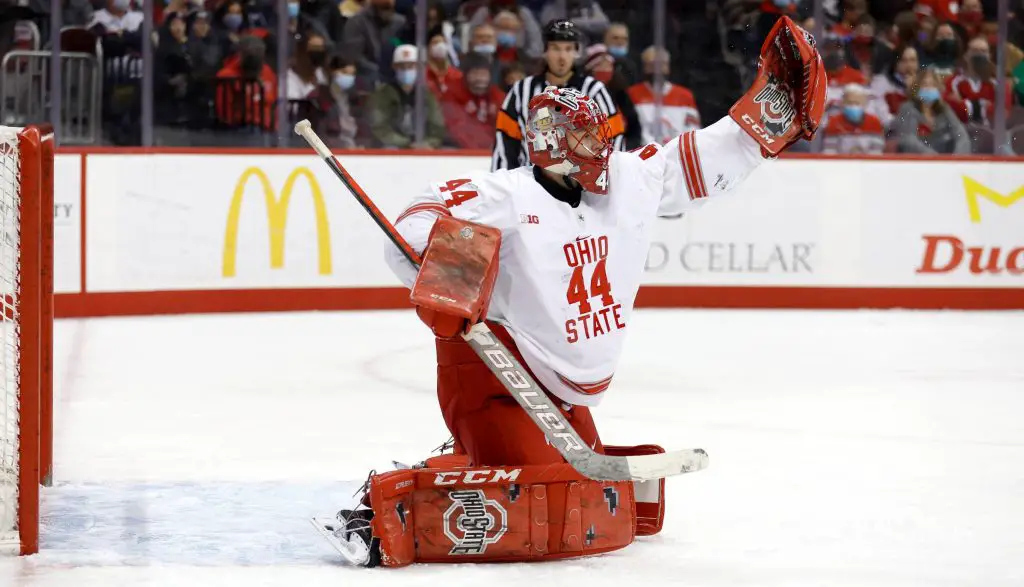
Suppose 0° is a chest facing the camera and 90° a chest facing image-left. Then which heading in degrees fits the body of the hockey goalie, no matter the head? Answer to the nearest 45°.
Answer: approximately 315°

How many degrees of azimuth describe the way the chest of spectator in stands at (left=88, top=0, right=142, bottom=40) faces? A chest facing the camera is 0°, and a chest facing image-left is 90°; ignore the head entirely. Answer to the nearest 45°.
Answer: approximately 0°

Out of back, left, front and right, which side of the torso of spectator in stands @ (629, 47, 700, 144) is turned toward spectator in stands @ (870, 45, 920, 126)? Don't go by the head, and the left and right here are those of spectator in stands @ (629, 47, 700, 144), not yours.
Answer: left

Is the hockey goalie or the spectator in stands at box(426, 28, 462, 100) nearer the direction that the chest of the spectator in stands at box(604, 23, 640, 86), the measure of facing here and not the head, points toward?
the hockey goalie

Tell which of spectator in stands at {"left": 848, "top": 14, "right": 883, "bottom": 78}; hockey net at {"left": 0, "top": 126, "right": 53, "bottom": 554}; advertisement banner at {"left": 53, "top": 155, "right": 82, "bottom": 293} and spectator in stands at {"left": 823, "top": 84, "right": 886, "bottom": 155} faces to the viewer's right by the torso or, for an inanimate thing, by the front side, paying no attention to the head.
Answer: the hockey net

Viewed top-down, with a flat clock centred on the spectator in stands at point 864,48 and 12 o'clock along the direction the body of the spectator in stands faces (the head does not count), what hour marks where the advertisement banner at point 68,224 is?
The advertisement banner is roughly at 2 o'clock from the spectator in stands.

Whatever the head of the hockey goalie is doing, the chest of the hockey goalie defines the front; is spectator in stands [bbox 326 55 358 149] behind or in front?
behind

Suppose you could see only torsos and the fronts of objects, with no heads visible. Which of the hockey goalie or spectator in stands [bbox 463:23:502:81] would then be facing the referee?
the spectator in stands

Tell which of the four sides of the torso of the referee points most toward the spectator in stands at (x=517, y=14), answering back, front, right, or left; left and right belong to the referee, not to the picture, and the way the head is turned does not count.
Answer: back

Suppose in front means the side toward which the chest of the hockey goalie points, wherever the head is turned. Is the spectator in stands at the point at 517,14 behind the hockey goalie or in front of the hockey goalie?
behind
